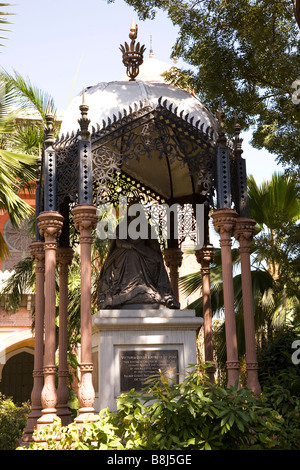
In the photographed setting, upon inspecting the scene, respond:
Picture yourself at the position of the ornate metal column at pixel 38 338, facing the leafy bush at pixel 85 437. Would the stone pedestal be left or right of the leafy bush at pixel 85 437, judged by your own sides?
left

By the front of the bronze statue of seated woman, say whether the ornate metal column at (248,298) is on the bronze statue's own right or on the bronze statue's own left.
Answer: on the bronze statue's own left

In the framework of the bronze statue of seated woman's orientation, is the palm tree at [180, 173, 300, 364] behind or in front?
behind

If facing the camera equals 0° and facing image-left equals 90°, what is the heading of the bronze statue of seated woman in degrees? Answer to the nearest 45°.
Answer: approximately 0°

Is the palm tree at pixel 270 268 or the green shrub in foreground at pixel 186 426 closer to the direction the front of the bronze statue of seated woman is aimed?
the green shrub in foreground

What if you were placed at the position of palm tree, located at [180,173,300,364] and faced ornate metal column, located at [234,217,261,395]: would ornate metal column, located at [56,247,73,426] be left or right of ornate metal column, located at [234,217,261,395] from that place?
right

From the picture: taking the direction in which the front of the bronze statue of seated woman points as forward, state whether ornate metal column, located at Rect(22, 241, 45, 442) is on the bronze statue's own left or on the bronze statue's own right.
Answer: on the bronze statue's own right

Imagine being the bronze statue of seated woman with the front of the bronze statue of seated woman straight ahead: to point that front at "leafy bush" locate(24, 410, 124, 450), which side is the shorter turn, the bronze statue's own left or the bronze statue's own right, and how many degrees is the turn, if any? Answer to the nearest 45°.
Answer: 0° — it already faces it

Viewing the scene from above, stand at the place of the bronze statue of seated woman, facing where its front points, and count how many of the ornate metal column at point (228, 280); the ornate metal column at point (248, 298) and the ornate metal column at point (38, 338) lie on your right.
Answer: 1

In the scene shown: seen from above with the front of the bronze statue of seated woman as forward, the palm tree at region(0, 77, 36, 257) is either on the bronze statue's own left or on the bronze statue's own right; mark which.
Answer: on the bronze statue's own right
